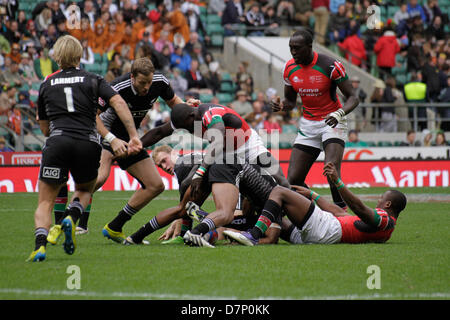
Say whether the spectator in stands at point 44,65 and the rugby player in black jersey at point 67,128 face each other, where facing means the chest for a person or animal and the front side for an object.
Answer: yes

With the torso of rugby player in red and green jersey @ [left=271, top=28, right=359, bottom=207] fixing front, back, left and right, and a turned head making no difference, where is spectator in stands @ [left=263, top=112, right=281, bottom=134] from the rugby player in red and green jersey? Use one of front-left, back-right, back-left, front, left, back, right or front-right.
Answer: back-right

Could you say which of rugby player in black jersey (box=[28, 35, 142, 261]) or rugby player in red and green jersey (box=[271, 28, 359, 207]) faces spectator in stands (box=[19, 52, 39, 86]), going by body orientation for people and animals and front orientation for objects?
the rugby player in black jersey

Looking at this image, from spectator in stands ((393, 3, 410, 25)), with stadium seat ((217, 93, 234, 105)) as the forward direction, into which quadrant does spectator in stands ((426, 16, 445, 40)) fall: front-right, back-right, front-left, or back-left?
back-left

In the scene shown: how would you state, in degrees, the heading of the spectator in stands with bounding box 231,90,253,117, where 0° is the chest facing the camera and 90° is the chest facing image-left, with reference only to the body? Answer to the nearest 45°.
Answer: approximately 0°

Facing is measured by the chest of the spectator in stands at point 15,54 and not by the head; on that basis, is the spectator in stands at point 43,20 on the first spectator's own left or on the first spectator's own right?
on the first spectator's own left

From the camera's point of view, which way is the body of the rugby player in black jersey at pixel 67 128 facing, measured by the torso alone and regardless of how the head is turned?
away from the camera

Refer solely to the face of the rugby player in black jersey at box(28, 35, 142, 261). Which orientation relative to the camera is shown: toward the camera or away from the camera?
away from the camera
